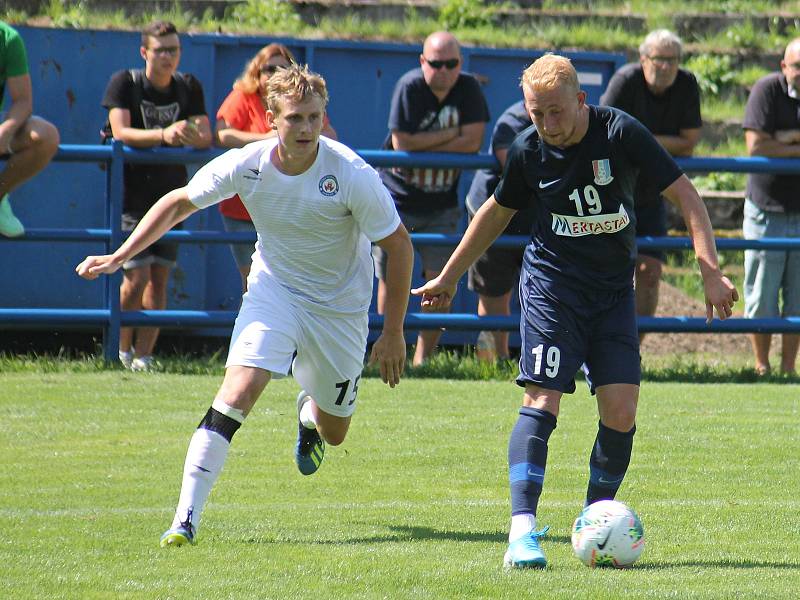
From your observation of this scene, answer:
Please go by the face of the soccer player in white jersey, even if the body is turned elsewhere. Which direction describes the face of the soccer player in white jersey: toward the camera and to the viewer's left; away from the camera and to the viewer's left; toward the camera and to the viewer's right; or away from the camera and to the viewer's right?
toward the camera and to the viewer's right

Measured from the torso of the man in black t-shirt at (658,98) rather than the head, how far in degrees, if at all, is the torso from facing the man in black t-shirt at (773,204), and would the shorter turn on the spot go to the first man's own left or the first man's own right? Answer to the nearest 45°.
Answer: approximately 135° to the first man's own left

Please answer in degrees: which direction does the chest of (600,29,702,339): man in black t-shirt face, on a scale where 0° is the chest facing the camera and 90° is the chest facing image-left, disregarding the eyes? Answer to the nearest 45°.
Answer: approximately 0°

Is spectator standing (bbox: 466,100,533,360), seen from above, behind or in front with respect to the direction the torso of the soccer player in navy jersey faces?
behind

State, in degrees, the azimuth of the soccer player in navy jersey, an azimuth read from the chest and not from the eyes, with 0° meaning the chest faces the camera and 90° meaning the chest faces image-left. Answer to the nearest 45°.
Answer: approximately 0°

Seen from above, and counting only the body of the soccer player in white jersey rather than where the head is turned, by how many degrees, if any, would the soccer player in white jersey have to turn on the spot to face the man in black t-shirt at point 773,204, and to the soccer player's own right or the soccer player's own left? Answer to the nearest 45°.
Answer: approximately 135° to the soccer player's own left

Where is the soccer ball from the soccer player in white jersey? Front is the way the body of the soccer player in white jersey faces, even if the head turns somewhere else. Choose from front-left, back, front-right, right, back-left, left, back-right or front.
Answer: front-left

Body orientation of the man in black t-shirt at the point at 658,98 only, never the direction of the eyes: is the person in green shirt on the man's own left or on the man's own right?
on the man's own right
